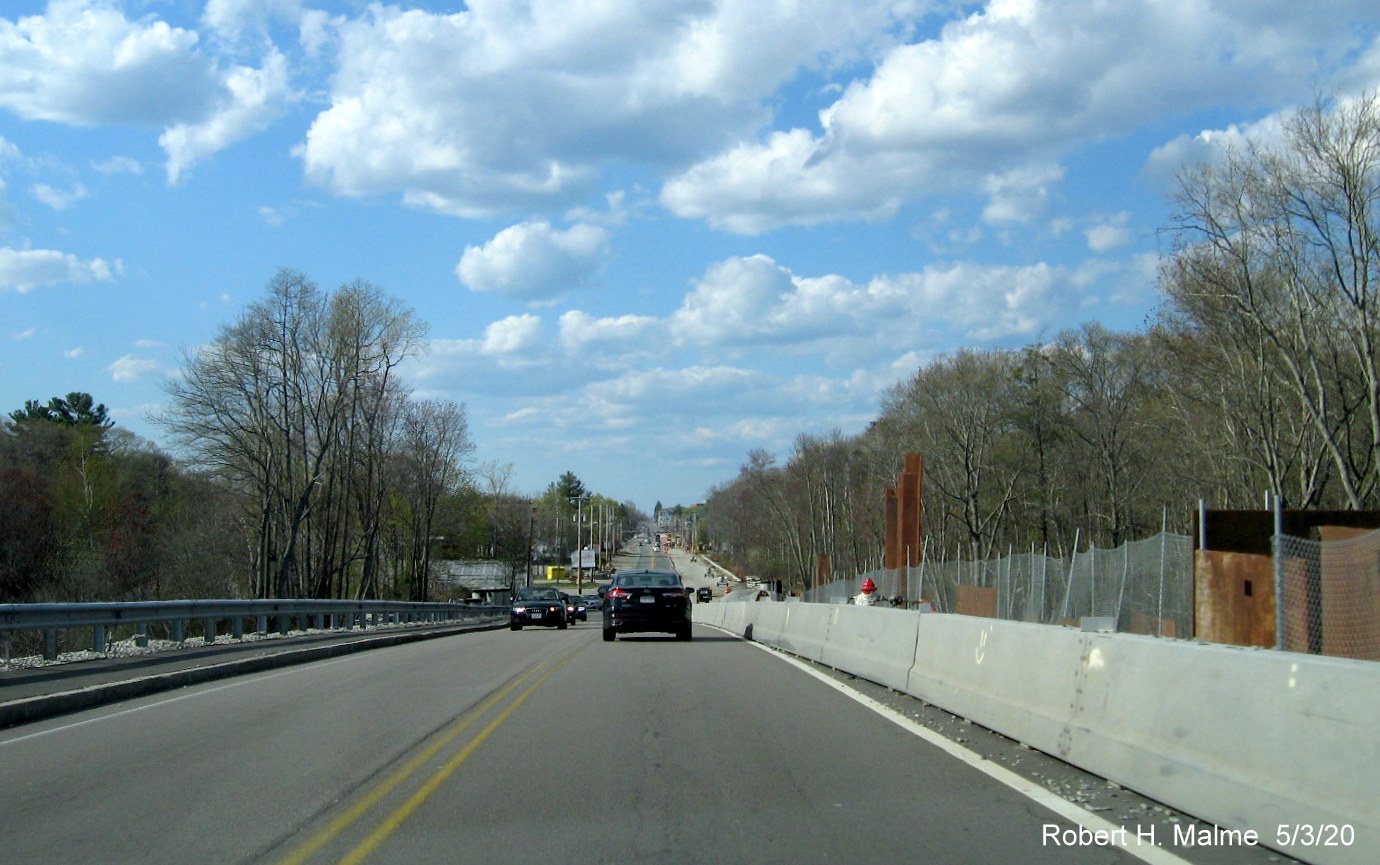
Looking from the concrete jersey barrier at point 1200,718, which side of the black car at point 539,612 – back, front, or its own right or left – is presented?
front

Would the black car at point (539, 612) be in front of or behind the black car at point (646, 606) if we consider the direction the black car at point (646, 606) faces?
in front

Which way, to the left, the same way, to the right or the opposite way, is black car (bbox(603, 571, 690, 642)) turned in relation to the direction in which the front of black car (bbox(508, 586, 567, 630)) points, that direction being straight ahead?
the opposite way

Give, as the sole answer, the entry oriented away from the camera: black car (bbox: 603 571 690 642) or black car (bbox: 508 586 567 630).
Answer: black car (bbox: 603 571 690 642)

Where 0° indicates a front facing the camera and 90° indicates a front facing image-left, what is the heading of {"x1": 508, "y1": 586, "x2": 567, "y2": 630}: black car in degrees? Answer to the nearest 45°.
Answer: approximately 0°

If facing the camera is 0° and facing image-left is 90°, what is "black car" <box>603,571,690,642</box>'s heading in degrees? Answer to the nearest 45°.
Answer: approximately 180°

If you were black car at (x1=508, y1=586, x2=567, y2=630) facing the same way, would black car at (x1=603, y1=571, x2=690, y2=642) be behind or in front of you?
in front

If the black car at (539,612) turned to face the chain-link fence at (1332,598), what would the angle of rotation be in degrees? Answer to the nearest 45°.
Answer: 0° — it already faces it

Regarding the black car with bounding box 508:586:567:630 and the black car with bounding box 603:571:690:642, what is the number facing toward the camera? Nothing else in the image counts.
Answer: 1
